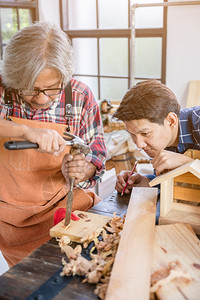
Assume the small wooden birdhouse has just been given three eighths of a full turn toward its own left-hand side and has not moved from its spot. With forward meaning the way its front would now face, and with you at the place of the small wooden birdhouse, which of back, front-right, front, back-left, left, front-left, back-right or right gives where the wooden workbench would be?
back

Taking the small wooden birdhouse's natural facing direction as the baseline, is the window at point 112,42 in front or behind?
behind

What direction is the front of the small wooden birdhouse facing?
toward the camera

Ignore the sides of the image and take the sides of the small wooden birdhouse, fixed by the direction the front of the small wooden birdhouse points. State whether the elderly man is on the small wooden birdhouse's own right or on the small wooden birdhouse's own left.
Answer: on the small wooden birdhouse's own right

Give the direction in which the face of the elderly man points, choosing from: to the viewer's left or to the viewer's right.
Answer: to the viewer's right

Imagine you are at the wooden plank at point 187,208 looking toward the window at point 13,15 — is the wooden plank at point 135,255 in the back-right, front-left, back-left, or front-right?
back-left

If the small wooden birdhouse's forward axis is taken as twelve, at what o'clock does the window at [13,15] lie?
The window is roughly at 5 o'clock from the small wooden birdhouse.
